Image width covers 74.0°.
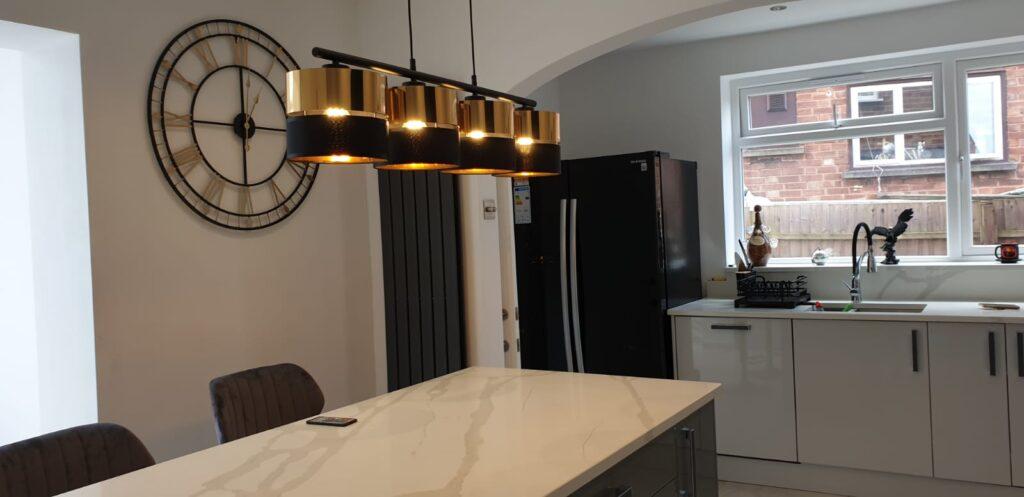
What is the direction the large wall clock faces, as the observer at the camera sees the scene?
facing the viewer and to the right of the viewer

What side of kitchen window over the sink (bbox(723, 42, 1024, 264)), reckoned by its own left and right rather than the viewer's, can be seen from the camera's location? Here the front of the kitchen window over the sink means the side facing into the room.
front

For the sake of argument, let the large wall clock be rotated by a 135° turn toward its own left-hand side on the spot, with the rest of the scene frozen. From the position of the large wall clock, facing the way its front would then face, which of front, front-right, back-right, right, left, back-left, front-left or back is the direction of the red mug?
right

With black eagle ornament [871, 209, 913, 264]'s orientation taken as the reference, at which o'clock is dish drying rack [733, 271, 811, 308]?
The dish drying rack is roughly at 2 o'clock from the black eagle ornament.

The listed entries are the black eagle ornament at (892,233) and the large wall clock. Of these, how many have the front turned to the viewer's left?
1

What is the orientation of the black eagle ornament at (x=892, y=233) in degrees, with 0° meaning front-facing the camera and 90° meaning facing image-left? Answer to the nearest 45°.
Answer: approximately 90°

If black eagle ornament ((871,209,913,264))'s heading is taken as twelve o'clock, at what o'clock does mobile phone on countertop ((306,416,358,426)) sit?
The mobile phone on countertop is roughly at 10 o'clock from the black eagle ornament.

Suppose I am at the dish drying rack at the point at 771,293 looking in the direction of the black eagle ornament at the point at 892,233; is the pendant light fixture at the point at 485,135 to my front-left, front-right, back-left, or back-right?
back-right

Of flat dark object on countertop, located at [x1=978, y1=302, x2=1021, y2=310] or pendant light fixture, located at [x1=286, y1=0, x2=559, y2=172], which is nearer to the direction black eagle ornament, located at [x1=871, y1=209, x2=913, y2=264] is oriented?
the pendant light fixture

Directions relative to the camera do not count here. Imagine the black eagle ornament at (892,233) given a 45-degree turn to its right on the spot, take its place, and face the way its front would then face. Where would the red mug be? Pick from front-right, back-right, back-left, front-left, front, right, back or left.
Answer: back-right

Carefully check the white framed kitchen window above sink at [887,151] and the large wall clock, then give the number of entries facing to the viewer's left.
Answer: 0

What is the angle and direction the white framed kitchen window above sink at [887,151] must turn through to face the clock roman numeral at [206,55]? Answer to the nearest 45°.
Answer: approximately 45° to its right

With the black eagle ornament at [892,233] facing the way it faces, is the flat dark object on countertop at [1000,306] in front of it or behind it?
behind
